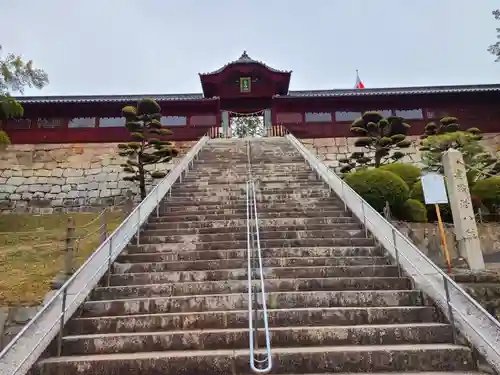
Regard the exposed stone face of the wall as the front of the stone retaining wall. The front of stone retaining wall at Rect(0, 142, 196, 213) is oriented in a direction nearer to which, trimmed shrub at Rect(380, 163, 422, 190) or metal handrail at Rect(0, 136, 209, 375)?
the metal handrail

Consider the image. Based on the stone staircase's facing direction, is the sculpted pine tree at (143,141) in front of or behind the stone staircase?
behind

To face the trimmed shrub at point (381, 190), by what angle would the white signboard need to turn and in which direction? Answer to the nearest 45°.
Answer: approximately 135° to its right

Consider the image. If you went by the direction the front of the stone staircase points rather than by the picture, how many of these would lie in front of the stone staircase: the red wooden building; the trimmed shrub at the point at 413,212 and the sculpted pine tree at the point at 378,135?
0

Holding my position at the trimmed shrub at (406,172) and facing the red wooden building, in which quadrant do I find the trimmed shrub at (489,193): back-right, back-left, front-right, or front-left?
back-right

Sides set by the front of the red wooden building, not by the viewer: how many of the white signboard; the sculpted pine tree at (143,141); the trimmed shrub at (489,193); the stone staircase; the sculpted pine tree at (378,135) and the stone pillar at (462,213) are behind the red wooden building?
0

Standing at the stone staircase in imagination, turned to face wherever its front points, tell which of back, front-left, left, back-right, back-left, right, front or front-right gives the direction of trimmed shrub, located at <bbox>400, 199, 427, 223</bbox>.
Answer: back-left

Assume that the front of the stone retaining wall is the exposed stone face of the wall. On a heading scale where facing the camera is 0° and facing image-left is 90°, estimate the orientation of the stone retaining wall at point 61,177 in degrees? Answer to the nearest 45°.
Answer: approximately 0°

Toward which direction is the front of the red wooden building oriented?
toward the camera

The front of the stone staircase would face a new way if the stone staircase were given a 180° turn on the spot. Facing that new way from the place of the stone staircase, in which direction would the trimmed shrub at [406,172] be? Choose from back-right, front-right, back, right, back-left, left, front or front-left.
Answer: front-right

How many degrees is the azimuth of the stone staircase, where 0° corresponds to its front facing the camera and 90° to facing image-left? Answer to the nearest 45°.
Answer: approximately 0°

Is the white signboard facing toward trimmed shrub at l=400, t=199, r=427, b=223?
no

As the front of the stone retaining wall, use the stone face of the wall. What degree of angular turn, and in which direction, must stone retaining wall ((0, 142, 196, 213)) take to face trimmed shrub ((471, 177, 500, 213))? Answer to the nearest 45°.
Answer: approximately 45° to its left

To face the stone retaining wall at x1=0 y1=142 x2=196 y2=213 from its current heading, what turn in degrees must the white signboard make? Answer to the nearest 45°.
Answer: approximately 90° to its right

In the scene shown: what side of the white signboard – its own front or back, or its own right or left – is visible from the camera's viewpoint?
front

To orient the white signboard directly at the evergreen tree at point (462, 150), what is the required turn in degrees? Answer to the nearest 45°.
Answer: approximately 180°

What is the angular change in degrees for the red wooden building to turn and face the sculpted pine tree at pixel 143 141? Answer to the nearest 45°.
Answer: approximately 45° to its right

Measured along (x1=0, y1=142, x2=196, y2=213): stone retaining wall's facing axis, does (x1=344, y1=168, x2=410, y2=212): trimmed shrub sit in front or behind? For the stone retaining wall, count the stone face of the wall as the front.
in front

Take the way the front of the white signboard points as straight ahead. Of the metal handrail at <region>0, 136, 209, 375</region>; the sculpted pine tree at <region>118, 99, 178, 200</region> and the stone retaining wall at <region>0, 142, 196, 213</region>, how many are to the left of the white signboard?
0
